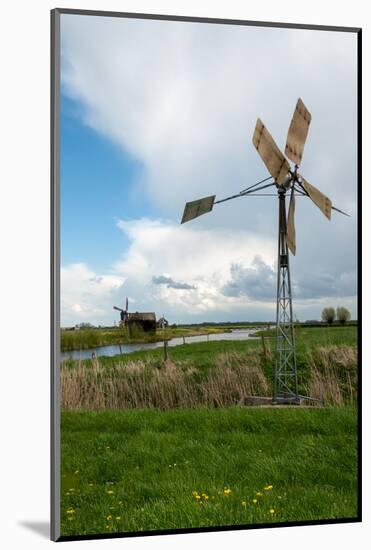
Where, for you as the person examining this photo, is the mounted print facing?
facing the viewer and to the right of the viewer
